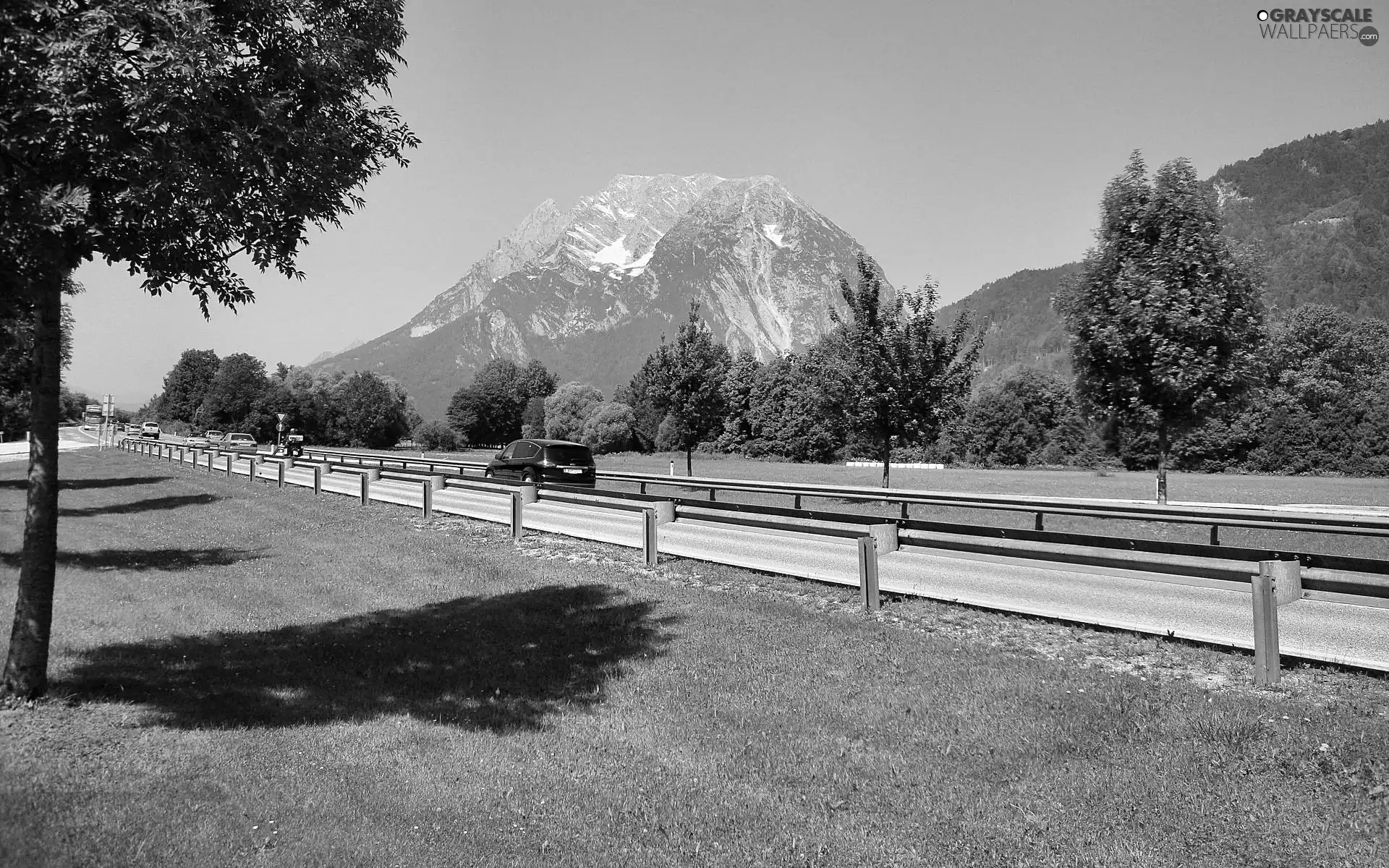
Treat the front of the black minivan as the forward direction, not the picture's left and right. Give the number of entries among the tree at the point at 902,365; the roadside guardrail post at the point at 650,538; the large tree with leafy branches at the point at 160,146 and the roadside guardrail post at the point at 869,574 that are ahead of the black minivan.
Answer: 0

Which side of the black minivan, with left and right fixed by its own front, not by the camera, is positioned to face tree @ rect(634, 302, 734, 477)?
right

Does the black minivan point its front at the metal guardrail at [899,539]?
no

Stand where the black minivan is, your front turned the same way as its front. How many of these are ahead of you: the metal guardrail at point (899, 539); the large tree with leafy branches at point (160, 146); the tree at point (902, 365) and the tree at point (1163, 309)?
0

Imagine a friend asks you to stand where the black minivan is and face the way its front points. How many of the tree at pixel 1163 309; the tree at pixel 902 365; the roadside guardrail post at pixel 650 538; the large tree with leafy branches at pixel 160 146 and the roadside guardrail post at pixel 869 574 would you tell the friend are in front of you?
0

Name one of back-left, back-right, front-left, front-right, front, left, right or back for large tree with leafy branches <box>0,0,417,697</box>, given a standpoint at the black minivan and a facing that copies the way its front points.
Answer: back-left

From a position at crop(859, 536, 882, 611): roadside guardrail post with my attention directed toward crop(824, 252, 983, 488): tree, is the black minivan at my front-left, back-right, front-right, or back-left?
front-left

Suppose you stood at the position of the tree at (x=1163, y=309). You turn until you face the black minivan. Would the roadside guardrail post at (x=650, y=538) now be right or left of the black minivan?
left

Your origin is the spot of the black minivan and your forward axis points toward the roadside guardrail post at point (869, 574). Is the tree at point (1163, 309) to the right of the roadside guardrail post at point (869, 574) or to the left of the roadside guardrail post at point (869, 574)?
left

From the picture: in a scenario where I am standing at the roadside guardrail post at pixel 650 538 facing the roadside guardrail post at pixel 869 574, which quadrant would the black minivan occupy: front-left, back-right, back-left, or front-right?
back-left

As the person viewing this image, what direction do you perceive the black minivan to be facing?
facing away from the viewer and to the left of the viewer

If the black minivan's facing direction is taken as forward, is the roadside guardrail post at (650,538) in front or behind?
behind

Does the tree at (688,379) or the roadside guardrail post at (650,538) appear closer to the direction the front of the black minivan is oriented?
the tree

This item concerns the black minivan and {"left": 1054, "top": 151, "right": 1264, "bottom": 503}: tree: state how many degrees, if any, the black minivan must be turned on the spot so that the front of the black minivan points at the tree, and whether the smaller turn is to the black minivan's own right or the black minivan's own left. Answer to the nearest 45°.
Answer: approximately 180°

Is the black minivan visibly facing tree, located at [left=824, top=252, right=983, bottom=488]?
no

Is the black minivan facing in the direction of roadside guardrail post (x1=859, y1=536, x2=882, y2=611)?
no
